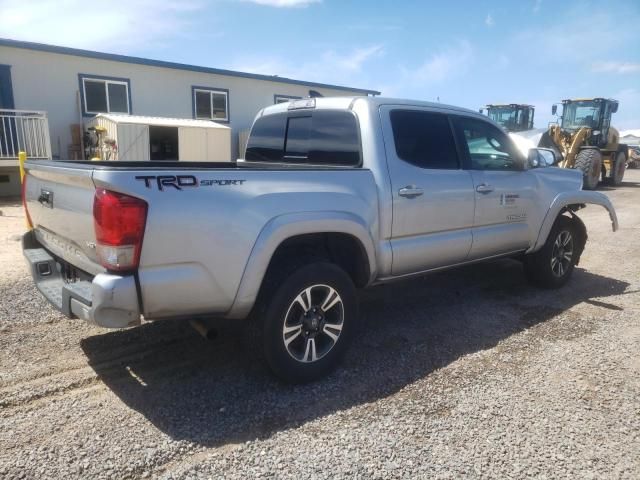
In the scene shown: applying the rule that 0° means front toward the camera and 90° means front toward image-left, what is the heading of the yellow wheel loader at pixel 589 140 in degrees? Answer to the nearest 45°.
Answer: approximately 45°

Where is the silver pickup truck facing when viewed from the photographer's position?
facing away from the viewer and to the right of the viewer

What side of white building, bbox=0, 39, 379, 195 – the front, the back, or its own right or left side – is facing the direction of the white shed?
front

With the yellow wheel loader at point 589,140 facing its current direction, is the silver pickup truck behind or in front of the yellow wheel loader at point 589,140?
in front

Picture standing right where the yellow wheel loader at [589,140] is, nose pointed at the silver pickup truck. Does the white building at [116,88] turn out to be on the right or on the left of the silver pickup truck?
right

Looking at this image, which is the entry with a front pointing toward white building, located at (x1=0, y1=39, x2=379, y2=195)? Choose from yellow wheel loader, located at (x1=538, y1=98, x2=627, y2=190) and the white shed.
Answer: the yellow wheel loader

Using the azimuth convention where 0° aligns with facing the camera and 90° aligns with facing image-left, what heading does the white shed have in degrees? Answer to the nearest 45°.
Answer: approximately 315°

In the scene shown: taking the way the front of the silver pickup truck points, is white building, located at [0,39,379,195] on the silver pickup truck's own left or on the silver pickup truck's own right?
on the silver pickup truck's own left

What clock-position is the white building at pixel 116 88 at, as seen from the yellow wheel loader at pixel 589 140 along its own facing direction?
The white building is roughly at 12 o'clock from the yellow wheel loader.

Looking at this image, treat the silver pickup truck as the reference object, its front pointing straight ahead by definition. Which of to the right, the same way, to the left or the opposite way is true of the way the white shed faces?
to the right

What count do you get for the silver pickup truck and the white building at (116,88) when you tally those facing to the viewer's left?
0

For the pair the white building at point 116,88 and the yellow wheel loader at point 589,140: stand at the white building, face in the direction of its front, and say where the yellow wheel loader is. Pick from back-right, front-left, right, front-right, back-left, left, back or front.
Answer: front-left

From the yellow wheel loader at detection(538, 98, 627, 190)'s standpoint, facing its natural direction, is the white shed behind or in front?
in front

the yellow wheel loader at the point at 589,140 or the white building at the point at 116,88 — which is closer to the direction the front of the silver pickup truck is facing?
the yellow wheel loader
